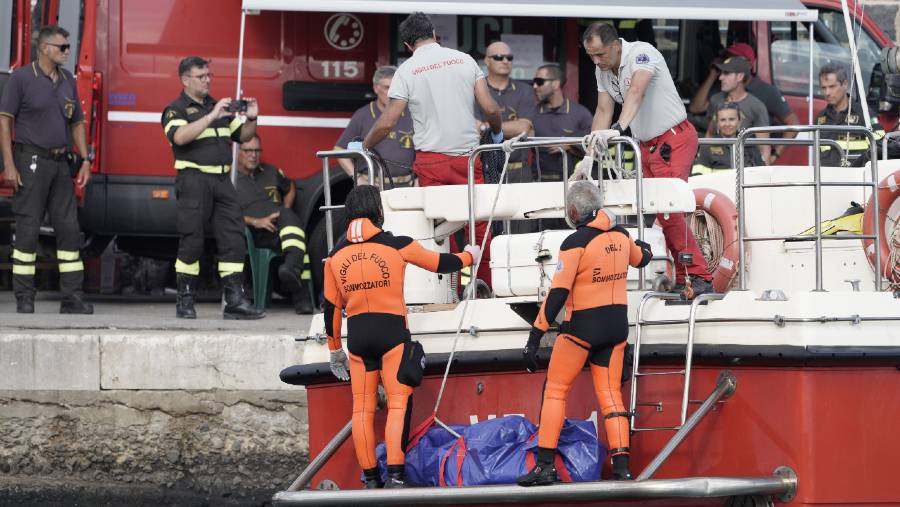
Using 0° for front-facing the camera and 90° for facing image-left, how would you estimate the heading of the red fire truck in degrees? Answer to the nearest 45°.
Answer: approximately 270°

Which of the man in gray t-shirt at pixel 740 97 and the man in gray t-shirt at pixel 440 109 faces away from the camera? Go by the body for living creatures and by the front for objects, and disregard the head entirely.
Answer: the man in gray t-shirt at pixel 440 109

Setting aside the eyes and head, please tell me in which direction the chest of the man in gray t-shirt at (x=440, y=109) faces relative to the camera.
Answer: away from the camera

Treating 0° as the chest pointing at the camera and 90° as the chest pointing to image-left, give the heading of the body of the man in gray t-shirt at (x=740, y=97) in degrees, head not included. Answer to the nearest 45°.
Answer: approximately 45°

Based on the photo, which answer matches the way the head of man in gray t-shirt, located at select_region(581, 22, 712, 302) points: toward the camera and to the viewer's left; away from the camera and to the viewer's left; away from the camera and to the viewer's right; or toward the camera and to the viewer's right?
toward the camera and to the viewer's left

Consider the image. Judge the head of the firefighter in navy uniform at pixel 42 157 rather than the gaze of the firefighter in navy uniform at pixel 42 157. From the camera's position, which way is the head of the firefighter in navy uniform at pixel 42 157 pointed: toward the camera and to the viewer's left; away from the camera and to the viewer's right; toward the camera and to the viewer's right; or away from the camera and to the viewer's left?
toward the camera and to the viewer's right

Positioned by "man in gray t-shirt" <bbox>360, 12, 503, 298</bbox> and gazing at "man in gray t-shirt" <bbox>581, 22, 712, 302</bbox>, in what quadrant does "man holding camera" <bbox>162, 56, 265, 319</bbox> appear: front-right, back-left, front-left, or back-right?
back-left
